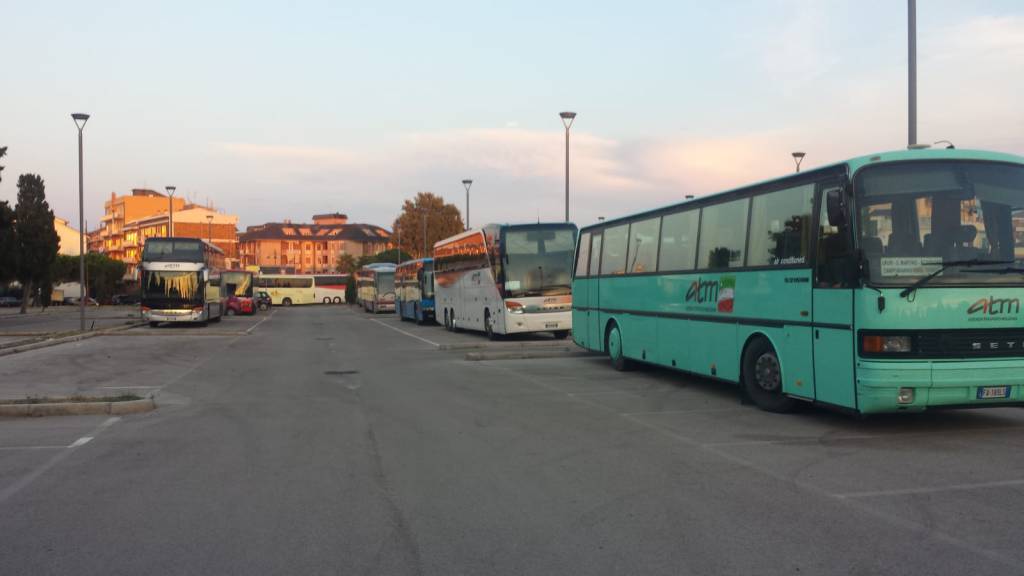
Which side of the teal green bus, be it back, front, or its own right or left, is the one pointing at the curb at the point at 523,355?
back

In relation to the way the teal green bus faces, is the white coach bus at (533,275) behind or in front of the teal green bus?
behind

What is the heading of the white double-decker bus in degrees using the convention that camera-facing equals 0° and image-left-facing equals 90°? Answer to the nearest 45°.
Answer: approximately 0°

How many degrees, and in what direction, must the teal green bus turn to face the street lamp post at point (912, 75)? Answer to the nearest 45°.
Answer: approximately 135° to its left

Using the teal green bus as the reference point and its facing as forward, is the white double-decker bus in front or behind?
behind

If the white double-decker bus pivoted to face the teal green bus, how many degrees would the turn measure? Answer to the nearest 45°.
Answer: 0° — it already faces it

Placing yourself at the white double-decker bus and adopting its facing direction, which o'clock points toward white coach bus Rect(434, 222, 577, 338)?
The white coach bus is roughly at 11 o'clock from the white double-decker bus.

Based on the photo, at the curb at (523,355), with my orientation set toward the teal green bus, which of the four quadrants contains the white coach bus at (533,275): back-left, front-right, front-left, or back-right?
back-left
